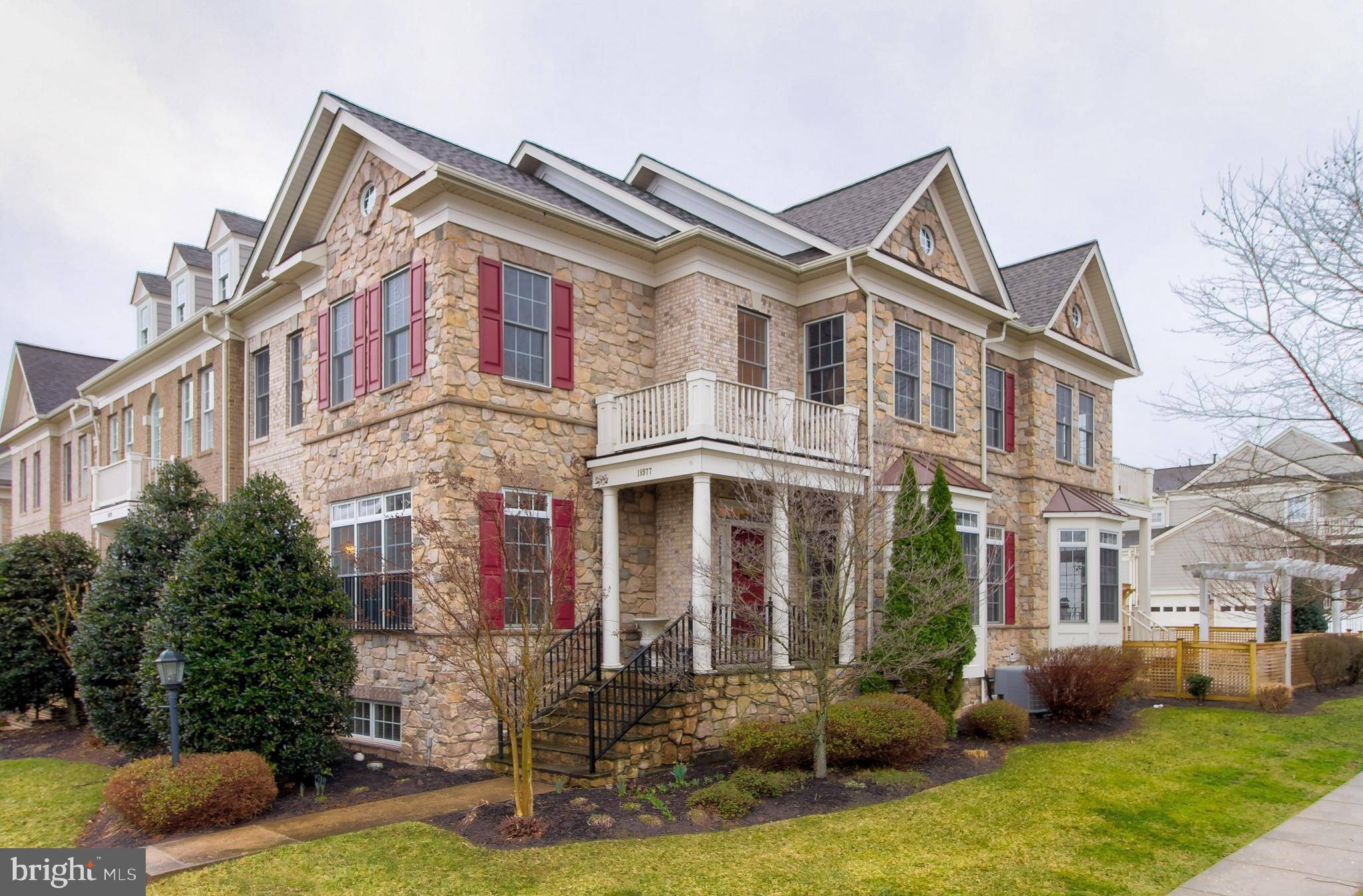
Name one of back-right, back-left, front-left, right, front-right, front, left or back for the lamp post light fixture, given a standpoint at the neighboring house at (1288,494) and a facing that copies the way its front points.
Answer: front-right

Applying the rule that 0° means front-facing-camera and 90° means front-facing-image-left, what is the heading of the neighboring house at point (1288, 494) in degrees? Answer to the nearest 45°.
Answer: approximately 0°
